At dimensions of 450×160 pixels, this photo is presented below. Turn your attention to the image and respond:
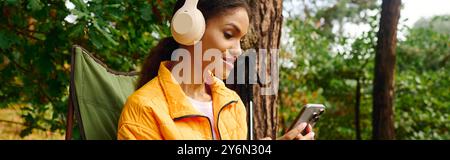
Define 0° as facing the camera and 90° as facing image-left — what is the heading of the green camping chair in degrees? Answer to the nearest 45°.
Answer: approximately 315°

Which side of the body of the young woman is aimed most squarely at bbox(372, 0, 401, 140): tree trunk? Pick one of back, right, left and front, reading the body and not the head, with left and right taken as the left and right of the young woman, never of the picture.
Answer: left

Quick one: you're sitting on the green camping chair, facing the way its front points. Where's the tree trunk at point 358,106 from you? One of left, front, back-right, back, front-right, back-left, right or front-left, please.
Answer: left

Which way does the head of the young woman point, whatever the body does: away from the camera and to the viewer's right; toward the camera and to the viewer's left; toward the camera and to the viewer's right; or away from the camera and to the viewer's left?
toward the camera and to the viewer's right

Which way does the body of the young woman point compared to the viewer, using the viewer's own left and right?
facing the viewer and to the right of the viewer
